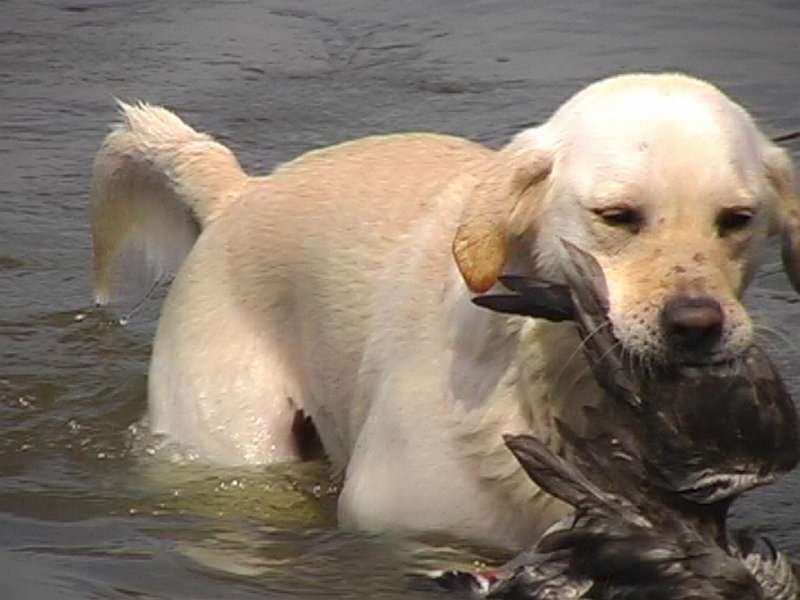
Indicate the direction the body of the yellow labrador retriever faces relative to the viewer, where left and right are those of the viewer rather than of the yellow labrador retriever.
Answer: facing the viewer and to the right of the viewer
